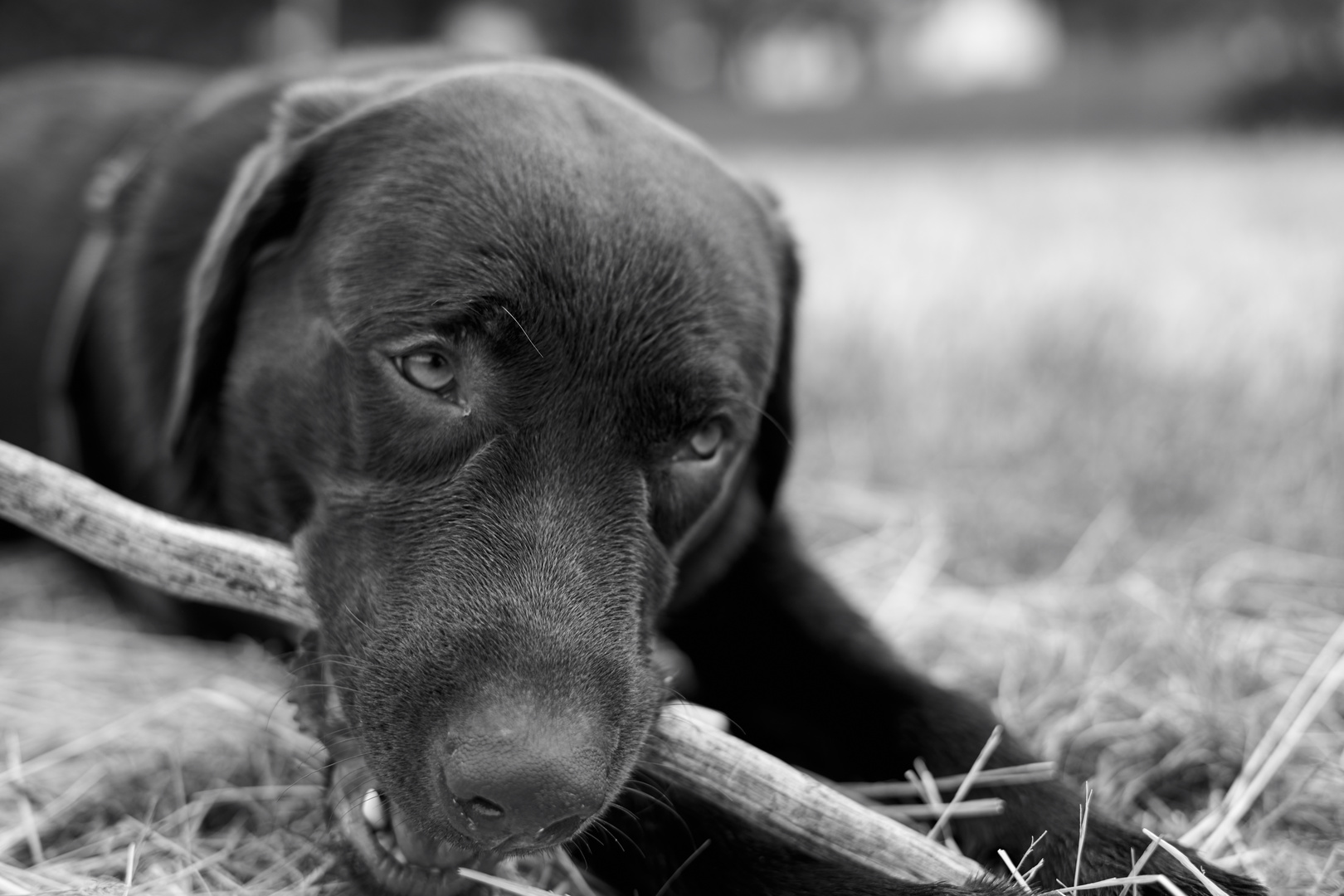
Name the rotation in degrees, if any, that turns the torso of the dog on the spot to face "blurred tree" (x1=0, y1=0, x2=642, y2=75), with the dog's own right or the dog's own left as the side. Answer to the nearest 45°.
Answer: approximately 135° to the dog's own left

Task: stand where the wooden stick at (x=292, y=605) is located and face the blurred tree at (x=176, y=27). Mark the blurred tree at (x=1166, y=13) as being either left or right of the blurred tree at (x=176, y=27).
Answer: right

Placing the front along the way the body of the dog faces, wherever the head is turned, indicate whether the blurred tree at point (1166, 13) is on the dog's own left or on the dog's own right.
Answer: on the dog's own left

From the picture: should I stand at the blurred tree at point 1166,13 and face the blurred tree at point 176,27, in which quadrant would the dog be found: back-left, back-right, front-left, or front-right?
front-left

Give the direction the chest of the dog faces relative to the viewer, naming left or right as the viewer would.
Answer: facing the viewer and to the right of the viewer

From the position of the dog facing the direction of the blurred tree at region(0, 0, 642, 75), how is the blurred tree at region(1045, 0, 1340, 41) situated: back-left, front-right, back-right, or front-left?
front-right
